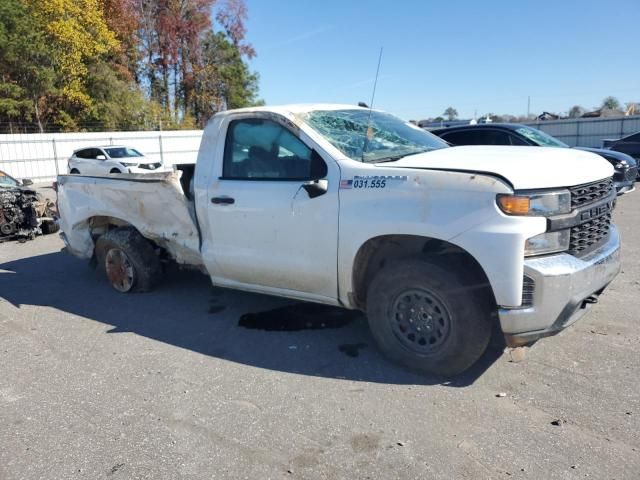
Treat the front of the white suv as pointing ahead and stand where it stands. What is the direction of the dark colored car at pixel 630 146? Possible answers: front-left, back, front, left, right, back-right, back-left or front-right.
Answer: front

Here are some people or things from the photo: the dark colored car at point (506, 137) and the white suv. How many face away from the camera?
0

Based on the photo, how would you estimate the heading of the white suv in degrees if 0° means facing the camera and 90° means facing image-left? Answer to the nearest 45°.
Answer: approximately 315°

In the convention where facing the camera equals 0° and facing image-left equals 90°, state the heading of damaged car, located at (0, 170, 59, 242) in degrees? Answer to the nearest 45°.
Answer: approximately 315°

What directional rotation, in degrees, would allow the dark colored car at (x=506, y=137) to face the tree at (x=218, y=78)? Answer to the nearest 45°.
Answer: approximately 180°

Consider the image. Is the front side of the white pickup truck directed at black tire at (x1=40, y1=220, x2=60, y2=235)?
no

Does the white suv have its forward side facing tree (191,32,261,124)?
no

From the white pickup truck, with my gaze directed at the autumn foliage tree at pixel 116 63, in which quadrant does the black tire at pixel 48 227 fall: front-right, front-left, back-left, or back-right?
front-left

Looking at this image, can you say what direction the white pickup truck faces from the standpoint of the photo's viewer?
facing the viewer and to the right of the viewer

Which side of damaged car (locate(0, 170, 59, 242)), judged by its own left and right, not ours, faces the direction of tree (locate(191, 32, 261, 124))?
left

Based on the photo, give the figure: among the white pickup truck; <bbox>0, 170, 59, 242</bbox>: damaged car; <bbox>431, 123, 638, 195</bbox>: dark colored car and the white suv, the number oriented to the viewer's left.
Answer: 0

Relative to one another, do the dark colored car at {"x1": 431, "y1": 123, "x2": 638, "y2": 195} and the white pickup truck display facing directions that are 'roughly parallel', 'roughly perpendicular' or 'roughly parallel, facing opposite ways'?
roughly parallel

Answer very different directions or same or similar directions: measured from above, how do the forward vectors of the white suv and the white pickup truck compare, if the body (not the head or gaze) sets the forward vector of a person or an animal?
same or similar directions

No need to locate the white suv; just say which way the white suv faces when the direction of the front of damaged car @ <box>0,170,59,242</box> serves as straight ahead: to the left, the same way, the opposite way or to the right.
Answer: the same way

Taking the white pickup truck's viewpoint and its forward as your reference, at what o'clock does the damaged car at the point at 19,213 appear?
The damaged car is roughly at 6 o'clock from the white pickup truck.
